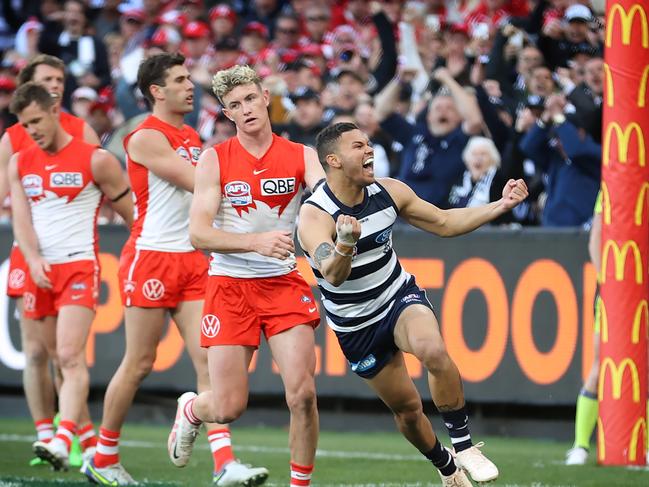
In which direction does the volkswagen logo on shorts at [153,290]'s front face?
toward the camera

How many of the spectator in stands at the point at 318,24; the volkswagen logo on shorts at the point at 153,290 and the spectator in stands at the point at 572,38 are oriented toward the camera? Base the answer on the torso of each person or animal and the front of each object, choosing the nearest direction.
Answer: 3

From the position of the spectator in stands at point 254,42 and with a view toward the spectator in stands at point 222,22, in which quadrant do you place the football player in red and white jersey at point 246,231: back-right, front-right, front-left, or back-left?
back-left

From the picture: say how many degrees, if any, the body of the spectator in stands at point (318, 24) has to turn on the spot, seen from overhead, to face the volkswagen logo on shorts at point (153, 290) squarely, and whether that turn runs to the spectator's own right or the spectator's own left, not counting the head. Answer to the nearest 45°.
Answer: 0° — they already face it

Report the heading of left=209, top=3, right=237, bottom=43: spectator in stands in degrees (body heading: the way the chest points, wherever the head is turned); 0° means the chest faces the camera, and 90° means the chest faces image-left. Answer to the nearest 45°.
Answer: approximately 0°

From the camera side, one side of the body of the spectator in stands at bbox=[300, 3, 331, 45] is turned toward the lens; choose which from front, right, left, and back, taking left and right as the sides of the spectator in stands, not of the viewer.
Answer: front

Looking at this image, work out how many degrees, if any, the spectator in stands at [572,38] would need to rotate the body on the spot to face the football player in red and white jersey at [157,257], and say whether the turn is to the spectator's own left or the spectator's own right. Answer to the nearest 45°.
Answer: approximately 45° to the spectator's own right

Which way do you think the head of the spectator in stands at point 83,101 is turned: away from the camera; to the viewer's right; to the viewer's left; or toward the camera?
toward the camera

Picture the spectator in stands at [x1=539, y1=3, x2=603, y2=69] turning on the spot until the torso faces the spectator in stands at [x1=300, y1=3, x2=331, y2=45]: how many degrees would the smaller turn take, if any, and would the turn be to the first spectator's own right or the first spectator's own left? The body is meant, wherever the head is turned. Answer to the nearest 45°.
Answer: approximately 135° to the first spectator's own right

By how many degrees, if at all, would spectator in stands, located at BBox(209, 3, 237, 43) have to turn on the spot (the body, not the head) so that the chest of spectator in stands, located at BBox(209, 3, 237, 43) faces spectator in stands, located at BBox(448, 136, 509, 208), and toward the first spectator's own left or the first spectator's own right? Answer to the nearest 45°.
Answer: approximately 45° to the first spectator's own left

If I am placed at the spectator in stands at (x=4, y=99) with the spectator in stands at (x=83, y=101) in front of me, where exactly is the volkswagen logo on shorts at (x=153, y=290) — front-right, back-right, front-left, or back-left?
front-right

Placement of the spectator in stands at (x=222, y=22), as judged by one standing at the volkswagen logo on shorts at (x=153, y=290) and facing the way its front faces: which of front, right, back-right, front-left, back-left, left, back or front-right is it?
back

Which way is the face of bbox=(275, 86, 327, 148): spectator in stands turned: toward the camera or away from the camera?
toward the camera

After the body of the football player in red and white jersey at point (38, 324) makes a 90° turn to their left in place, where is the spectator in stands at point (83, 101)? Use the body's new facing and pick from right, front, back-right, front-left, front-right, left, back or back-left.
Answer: front-left

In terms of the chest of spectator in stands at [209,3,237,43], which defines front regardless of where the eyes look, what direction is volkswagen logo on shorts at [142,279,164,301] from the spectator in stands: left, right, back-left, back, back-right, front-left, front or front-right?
front

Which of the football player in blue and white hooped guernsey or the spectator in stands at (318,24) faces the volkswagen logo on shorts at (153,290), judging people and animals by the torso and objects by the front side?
the spectator in stands

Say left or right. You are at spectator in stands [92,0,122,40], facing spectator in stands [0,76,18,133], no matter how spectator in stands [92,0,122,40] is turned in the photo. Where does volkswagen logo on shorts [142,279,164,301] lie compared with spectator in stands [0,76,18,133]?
left

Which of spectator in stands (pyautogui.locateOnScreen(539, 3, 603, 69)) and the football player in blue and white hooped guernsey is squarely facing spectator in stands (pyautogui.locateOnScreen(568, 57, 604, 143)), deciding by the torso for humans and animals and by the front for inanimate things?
spectator in stands (pyautogui.locateOnScreen(539, 3, 603, 69))

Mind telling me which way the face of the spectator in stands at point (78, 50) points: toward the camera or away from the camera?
toward the camera

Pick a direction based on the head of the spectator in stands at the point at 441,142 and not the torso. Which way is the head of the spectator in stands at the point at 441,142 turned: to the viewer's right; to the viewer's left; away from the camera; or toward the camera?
toward the camera
